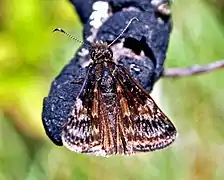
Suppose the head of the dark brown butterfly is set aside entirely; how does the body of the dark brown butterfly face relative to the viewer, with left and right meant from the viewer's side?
facing away from the viewer
